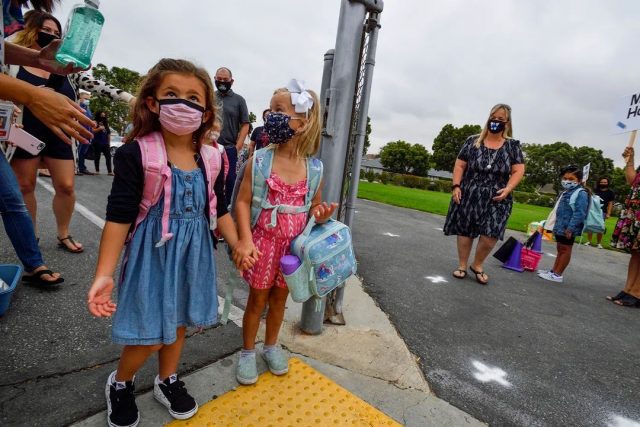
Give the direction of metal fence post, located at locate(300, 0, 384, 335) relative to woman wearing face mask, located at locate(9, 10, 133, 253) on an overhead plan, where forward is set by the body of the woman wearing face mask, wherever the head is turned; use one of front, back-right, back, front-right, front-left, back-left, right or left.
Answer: front

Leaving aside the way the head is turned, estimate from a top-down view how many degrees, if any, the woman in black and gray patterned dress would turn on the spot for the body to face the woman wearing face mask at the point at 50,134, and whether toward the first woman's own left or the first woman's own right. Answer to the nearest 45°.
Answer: approximately 45° to the first woman's own right

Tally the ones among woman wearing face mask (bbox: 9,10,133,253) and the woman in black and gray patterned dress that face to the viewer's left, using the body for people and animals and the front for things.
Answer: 0

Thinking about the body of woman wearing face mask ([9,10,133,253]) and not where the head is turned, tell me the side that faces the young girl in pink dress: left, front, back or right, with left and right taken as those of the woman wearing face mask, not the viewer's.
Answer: front

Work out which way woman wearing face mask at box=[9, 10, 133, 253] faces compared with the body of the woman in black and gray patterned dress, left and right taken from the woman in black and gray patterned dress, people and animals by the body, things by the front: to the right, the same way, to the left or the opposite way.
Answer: to the left

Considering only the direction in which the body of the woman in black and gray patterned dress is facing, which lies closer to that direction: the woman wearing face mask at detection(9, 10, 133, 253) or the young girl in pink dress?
the young girl in pink dress

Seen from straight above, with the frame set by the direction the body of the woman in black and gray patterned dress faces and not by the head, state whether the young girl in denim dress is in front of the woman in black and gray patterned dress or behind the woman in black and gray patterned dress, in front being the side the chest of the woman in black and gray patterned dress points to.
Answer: in front

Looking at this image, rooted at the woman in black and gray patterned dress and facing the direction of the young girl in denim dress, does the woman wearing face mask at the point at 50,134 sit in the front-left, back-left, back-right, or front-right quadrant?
front-right

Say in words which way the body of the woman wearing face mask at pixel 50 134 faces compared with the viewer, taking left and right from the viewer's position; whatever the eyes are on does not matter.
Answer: facing the viewer and to the right of the viewer

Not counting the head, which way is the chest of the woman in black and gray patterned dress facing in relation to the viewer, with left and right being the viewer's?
facing the viewer

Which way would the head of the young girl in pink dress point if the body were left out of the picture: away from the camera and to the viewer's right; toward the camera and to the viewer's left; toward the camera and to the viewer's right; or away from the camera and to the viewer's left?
toward the camera and to the viewer's left

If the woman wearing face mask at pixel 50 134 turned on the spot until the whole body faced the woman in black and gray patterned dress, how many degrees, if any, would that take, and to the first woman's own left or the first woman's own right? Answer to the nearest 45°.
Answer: approximately 45° to the first woman's own left
